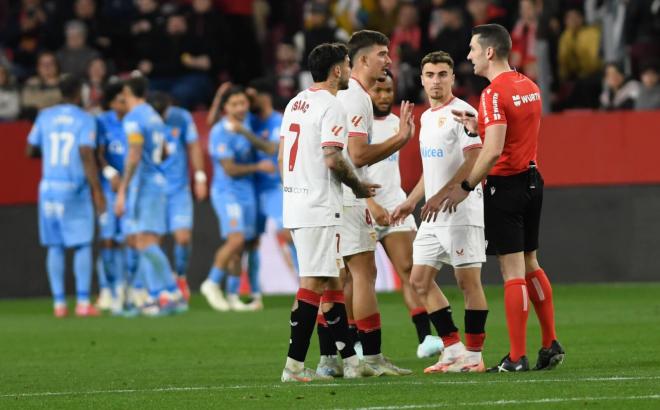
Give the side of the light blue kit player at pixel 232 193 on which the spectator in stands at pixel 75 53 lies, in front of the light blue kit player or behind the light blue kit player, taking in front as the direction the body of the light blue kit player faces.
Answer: behind

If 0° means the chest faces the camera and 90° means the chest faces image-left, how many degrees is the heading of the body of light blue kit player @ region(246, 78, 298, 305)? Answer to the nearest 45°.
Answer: approximately 45°

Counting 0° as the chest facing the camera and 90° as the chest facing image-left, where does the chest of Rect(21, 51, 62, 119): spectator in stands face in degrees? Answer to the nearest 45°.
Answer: approximately 0°

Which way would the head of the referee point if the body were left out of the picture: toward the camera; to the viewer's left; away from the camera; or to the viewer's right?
to the viewer's left

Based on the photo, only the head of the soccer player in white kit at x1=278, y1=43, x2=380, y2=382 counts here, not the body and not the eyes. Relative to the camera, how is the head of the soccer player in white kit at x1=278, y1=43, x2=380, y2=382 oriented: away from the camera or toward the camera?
away from the camera

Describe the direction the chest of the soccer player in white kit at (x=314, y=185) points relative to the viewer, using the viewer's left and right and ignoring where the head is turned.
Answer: facing away from the viewer and to the right of the viewer

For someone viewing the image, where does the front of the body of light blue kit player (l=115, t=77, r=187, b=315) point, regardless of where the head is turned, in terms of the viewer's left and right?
facing away from the viewer and to the left of the viewer

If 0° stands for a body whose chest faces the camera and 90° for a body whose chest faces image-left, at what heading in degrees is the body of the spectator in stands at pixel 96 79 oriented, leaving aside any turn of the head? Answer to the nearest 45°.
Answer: approximately 0°

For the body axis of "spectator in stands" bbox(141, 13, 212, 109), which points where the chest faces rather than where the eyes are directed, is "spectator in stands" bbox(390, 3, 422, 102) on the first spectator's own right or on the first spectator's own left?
on the first spectator's own left

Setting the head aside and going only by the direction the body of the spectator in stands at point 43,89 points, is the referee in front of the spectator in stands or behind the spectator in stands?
in front

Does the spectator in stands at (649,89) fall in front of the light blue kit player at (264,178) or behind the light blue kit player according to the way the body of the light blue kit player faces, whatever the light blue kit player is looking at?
behind

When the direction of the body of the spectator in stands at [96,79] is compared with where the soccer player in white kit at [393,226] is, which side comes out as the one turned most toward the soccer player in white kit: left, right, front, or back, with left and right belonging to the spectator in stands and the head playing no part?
front

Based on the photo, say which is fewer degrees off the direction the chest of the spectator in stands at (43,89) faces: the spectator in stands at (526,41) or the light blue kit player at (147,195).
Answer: the light blue kit player

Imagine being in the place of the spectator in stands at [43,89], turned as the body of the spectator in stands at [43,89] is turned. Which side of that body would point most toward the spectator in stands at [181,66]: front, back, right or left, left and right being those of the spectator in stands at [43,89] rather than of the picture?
left
